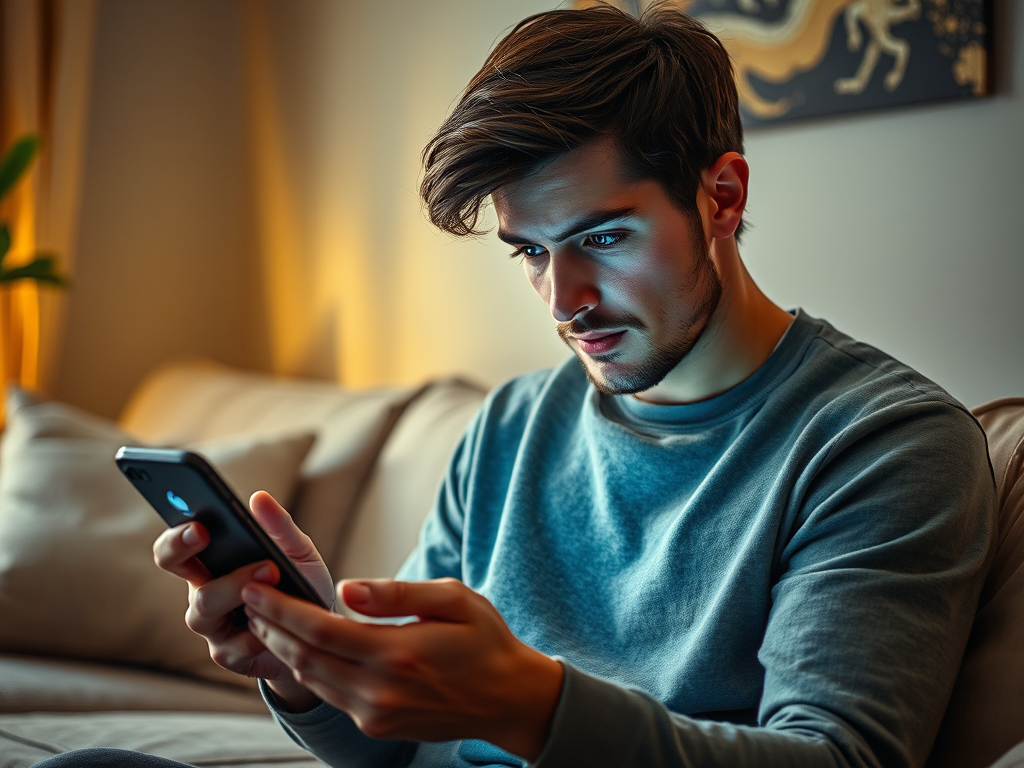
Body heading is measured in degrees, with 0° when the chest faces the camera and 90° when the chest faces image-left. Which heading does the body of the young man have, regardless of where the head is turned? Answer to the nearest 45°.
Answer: approximately 45°

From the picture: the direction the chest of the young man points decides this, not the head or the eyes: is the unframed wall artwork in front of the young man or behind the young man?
behind

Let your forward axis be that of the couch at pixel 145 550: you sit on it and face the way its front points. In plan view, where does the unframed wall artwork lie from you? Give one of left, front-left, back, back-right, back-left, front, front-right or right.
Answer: left

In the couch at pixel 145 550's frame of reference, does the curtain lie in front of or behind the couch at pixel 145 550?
behind

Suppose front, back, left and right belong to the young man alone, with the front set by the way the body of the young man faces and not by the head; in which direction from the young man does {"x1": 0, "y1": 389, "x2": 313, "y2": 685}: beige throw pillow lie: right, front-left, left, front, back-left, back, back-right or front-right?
right
